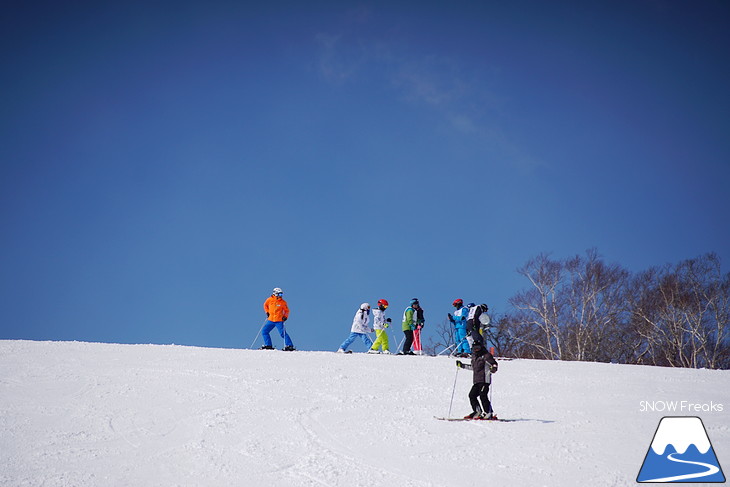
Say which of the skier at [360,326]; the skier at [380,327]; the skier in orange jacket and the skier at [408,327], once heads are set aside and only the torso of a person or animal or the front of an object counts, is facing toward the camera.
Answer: the skier in orange jacket

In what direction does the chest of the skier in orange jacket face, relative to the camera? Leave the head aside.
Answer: toward the camera

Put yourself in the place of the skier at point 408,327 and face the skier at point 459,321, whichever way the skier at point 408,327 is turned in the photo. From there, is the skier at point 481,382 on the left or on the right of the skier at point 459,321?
right

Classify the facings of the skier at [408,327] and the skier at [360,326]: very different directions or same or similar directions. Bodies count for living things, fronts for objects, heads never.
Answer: same or similar directions

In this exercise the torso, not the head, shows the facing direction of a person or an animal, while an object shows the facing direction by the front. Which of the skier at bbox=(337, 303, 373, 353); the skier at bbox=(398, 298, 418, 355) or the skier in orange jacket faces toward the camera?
the skier in orange jacket
